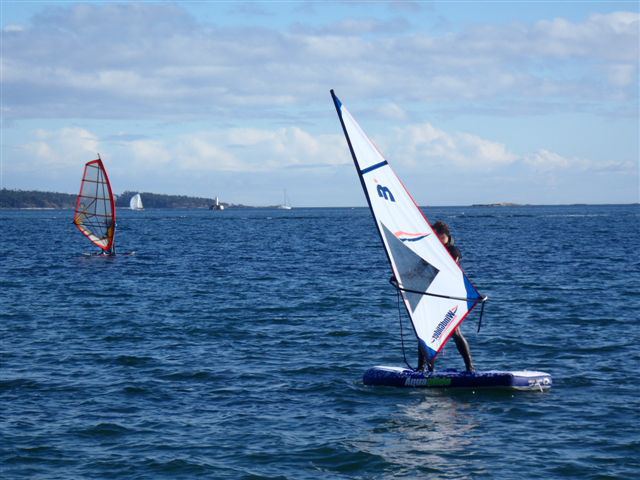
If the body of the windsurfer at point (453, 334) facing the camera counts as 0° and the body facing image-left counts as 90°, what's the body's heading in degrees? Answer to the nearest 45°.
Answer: approximately 45°
